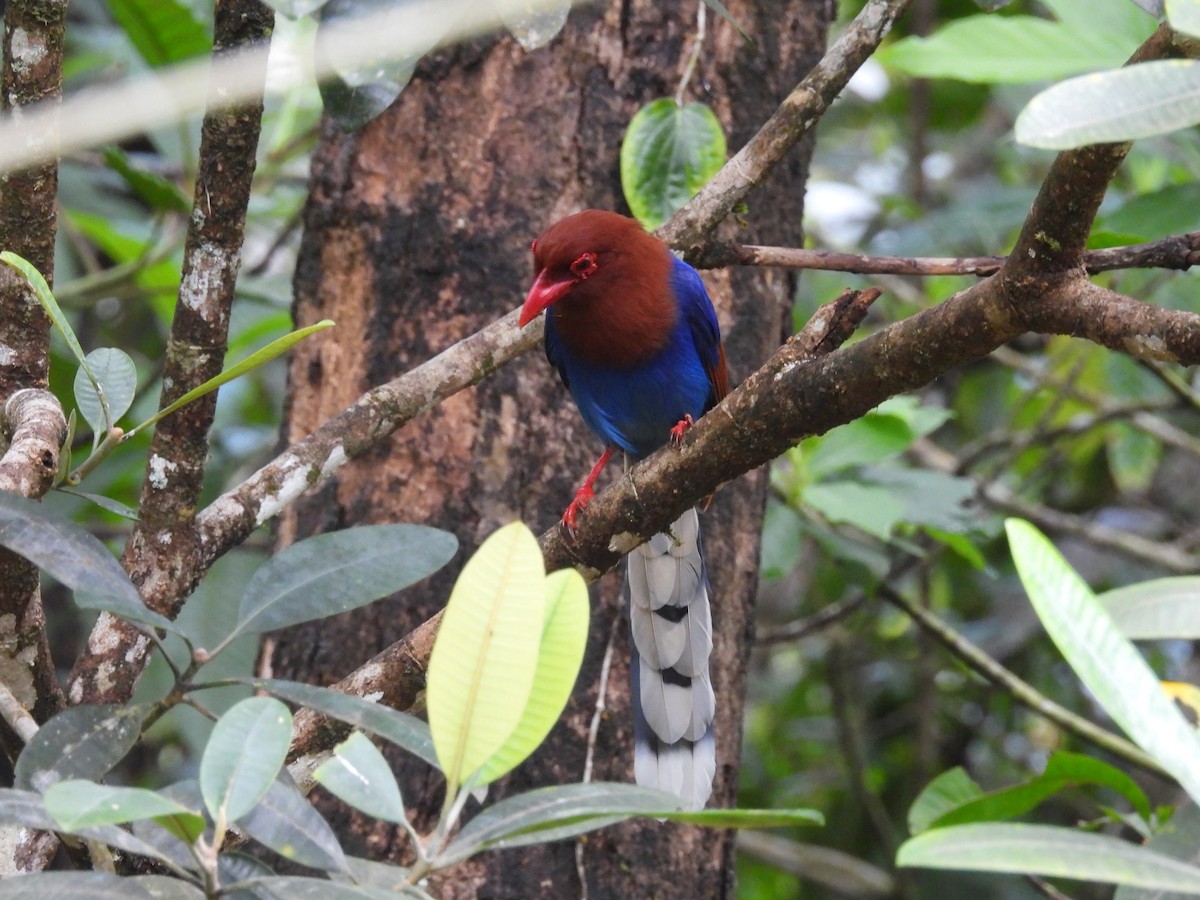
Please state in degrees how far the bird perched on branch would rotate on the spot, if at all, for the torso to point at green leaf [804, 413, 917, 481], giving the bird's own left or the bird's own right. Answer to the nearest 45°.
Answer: approximately 180°

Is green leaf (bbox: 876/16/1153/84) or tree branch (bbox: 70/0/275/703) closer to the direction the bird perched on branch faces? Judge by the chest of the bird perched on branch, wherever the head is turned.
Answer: the tree branch

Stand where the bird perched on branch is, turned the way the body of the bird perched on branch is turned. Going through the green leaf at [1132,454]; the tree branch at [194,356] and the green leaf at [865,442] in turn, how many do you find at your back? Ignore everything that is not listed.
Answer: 2

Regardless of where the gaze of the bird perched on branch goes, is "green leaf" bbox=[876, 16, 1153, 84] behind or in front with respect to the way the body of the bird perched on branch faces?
behind

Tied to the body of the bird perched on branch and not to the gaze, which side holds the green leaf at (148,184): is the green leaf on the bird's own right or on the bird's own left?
on the bird's own right

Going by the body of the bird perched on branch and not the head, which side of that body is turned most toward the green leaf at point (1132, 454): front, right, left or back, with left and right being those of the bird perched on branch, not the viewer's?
back

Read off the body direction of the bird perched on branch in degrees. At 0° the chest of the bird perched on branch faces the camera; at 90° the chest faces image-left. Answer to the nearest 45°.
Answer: approximately 45°

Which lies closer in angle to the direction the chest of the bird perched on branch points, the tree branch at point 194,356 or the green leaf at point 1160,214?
the tree branch
